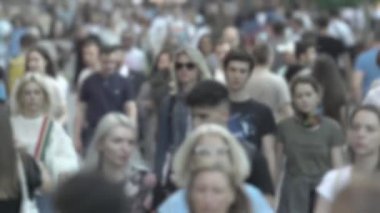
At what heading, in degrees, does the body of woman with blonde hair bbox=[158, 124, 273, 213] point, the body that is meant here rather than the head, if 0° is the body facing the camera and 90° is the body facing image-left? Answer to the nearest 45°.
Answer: approximately 0°
